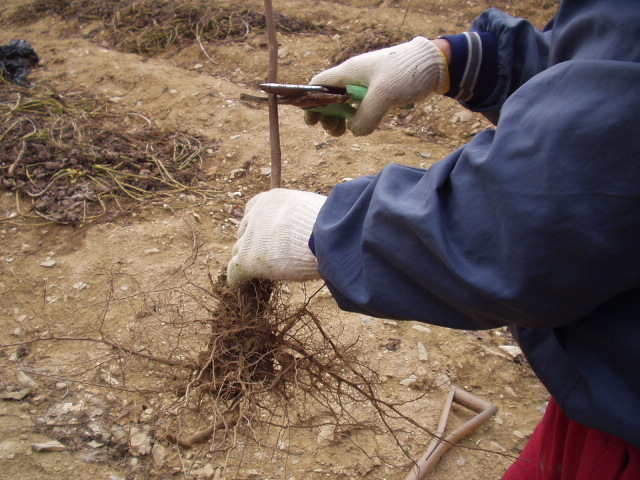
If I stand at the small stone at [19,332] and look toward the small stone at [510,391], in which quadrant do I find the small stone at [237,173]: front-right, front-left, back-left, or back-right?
front-left

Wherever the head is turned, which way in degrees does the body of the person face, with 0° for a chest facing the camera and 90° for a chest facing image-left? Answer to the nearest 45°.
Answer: approximately 90°

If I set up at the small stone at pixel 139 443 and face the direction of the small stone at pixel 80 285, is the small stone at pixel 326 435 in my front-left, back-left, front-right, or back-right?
back-right

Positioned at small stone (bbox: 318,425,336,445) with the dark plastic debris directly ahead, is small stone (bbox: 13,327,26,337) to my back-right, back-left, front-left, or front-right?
front-left

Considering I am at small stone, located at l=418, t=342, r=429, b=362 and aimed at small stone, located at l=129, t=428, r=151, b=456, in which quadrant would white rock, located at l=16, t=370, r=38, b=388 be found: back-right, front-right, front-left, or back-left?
front-right

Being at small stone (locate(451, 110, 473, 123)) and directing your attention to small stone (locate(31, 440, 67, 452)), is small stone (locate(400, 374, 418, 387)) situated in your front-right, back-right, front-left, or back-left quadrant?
front-left

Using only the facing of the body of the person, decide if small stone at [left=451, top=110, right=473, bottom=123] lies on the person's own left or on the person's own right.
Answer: on the person's own right

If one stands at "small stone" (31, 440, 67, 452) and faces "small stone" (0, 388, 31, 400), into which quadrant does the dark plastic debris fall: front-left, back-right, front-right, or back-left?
front-right

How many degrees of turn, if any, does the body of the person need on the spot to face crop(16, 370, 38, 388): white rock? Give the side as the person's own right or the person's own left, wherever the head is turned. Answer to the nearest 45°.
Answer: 0° — they already face it
